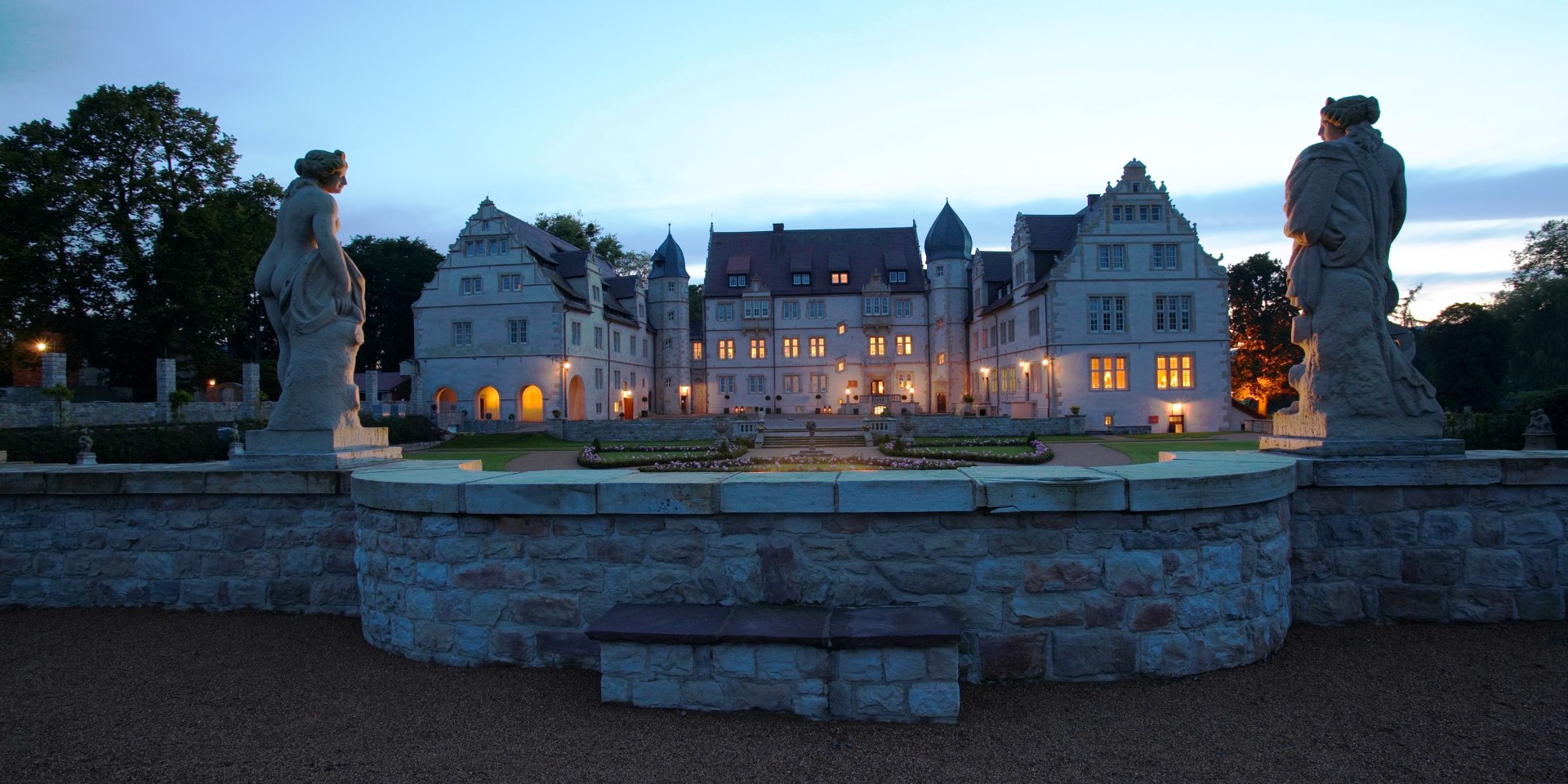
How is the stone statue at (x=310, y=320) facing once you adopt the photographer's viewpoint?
facing away from the viewer and to the right of the viewer

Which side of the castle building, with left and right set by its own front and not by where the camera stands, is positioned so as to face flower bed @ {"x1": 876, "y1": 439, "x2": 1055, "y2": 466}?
front

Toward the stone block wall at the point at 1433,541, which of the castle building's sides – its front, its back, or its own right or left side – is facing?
front

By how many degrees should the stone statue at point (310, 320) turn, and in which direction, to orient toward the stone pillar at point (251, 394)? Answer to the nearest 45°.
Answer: approximately 45° to its left

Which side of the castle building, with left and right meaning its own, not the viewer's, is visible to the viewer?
front

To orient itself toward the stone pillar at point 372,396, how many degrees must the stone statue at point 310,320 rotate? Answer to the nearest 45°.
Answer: approximately 45° to its left

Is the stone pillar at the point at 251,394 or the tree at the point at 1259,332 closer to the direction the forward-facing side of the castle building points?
the stone pillar

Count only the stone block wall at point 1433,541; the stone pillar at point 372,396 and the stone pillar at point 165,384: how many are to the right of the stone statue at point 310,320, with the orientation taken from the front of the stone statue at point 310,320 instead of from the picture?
1

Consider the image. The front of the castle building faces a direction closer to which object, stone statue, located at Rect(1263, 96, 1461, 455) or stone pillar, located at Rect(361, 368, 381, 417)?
the stone statue

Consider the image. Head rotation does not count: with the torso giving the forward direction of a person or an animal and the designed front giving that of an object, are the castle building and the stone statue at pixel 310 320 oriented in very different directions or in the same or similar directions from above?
very different directions

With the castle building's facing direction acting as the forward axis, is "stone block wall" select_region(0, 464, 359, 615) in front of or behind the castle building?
in front

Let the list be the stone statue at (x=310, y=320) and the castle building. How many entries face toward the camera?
1
